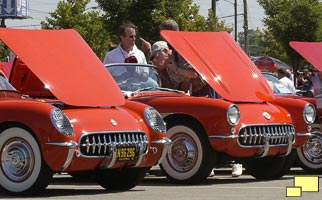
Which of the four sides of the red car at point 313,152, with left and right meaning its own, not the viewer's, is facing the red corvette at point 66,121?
right

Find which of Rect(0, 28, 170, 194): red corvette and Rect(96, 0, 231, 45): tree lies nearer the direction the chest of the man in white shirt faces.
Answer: the red corvette

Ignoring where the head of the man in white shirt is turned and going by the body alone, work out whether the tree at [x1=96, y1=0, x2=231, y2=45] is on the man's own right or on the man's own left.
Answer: on the man's own left

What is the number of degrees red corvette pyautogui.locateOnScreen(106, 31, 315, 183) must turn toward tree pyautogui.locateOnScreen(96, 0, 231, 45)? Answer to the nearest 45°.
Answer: approximately 135° to its left

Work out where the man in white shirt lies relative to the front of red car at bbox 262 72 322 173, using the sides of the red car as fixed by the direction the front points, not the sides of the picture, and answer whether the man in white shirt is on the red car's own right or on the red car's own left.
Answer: on the red car's own right

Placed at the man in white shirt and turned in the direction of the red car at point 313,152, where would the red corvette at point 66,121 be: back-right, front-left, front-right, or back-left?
back-right

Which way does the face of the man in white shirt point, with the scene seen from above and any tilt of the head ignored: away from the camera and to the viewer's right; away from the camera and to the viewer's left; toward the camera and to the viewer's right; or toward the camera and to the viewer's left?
toward the camera and to the viewer's right

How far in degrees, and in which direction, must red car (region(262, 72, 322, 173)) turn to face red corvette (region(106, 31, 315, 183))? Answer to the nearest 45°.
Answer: approximately 90° to its right

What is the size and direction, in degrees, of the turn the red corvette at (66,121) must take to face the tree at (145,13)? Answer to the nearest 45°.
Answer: approximately 135° to its left

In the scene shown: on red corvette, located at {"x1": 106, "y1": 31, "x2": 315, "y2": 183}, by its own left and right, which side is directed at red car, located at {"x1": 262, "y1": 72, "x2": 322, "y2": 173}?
left
